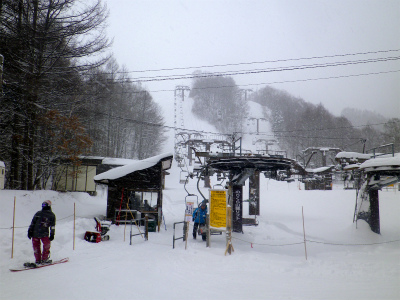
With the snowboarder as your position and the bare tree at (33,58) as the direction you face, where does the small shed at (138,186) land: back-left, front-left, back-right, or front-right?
front-right

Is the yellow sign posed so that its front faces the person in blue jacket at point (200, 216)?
no

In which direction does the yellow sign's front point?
toward the camera

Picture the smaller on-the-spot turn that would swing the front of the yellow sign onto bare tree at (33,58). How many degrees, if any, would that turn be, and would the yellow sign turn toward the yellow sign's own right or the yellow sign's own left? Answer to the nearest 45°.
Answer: approximately 135° to the yellow sign's own right

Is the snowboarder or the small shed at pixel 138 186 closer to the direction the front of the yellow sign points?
the snowboarder

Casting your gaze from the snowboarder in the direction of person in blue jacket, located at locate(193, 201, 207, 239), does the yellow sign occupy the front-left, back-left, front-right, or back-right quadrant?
front-right

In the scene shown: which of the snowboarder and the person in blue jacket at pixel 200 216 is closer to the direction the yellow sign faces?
the snowboarder

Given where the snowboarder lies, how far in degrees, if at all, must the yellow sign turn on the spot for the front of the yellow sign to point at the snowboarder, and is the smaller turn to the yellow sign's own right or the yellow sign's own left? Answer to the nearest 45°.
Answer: approximately 45° to the yellow sign's own right

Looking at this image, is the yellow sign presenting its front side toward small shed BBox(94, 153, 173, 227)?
no
